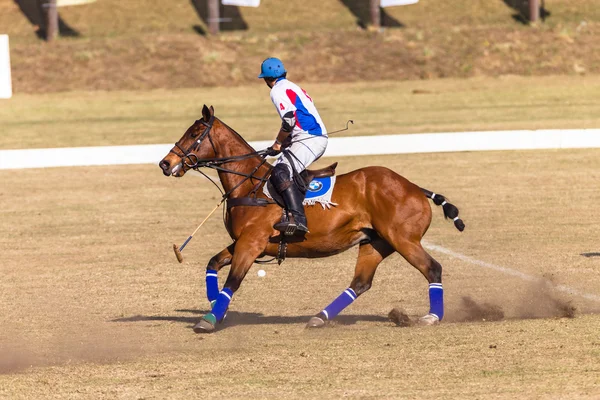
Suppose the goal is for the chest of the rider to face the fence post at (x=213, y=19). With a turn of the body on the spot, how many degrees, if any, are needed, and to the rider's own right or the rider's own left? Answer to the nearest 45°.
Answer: approximately 90° to the rider's own right

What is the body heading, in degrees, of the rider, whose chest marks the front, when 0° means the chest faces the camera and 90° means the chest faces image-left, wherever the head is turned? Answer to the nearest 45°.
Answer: approximately 90°

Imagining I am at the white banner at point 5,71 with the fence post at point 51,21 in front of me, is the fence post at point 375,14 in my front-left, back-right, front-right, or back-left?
front-right

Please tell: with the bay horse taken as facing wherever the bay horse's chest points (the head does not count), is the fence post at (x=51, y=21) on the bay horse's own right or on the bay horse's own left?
on the bay horse's own right

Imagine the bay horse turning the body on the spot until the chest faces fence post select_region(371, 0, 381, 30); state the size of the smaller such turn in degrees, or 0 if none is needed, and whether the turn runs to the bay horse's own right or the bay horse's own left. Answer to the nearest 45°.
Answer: approximately 90° to the bay horse's own right

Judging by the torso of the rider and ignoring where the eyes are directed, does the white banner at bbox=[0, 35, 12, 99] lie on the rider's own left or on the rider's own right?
on the rider's own right

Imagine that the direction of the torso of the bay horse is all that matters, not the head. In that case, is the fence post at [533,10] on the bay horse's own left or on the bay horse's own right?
on the bay horse's own right

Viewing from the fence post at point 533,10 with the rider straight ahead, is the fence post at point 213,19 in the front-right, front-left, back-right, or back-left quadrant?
front-right

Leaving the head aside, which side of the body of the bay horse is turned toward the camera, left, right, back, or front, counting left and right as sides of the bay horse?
left

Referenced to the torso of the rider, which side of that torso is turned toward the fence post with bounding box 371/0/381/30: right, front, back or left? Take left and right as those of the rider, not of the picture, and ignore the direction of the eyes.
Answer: right

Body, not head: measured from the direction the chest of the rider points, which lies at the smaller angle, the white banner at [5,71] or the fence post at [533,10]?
the white banner

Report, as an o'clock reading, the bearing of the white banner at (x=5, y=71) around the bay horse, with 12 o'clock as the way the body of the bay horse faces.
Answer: The white banner is roughly at 2 o'clock from the bay horse.

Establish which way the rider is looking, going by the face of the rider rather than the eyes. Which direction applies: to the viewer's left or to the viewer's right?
to the viewer's left
